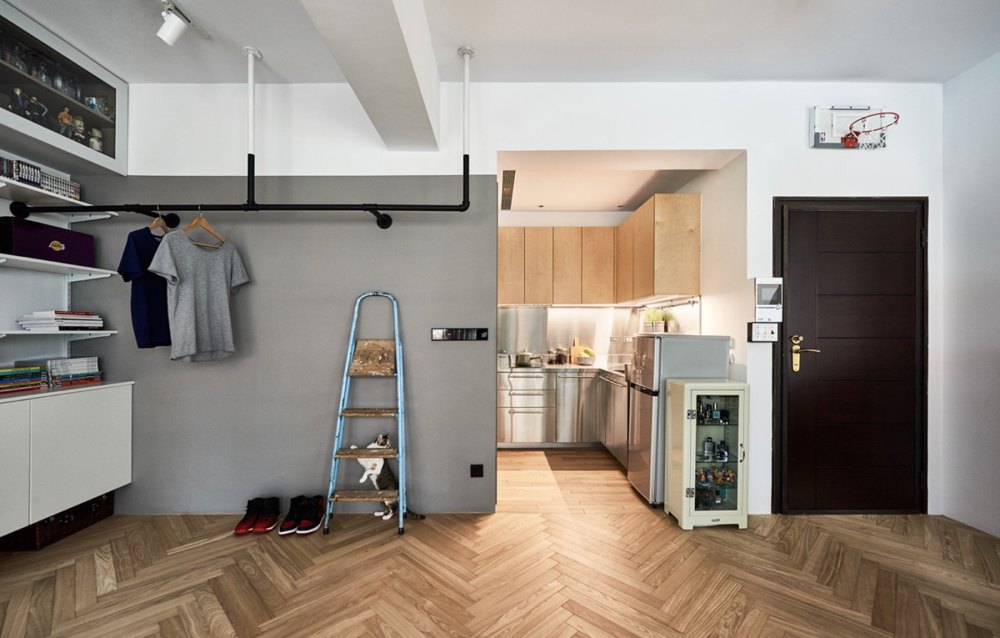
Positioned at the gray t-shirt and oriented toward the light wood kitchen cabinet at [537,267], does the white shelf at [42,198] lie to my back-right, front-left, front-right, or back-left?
back-left

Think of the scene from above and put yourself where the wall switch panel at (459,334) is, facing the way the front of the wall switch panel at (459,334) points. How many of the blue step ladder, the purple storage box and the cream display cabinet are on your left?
1

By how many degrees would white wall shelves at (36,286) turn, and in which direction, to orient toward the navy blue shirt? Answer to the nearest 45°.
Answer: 0° — it already faces it

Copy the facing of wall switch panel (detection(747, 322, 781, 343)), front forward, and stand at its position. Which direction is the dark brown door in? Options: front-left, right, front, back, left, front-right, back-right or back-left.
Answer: back-left

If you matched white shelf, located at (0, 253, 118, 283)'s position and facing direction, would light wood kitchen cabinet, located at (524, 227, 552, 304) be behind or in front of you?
in front

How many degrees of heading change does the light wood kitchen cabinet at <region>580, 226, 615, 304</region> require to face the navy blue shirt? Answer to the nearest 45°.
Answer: approximately 45° to its right

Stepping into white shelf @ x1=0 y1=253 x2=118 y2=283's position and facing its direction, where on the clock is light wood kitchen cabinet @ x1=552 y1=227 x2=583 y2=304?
The light wood kitchen cabinet is roughly at 11 o'clock from the white shelf.

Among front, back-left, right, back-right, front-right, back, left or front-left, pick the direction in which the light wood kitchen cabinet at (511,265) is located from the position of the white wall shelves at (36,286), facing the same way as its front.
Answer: front-left

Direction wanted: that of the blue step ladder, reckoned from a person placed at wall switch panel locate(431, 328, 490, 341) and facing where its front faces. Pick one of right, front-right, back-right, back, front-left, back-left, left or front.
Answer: right

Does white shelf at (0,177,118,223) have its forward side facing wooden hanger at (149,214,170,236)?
yes

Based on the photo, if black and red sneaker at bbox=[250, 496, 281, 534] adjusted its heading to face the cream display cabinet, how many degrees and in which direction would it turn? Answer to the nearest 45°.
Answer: approximately 90° to its left

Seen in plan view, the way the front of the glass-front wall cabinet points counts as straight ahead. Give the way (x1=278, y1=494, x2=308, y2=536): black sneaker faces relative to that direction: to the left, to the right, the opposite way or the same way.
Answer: to the right
